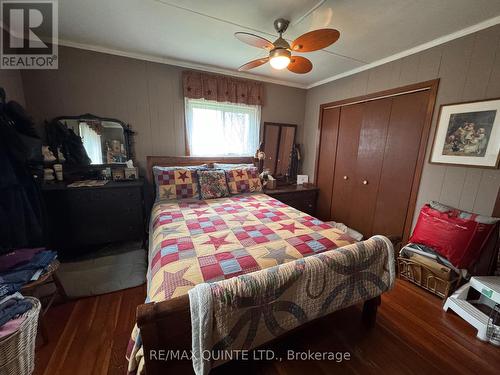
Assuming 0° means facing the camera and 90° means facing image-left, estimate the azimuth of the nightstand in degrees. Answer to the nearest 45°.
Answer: approximately 0°

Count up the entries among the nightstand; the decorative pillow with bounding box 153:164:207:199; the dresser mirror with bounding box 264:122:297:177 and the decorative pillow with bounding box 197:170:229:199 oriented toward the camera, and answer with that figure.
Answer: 4

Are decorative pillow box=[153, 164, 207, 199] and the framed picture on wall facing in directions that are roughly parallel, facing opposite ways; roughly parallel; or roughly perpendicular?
roughly perpendicular

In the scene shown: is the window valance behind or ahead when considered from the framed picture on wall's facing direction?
ahead

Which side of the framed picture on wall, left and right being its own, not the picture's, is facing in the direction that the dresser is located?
front

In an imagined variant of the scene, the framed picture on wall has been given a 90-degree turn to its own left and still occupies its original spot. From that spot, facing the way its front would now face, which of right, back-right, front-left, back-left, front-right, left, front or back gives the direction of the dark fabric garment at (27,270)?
right

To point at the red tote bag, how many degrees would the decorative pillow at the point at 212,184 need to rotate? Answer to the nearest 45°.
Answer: approximately 45° to its left

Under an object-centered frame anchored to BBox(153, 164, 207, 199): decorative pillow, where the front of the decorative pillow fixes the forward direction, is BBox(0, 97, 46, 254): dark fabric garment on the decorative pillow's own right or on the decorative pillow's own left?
on the decorative pillow's own right

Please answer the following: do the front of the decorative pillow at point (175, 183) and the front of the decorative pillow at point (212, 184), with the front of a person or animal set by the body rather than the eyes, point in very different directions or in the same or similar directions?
same or similar directions

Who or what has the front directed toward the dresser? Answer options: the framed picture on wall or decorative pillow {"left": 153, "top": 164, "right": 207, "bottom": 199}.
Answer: the framed picture on wall

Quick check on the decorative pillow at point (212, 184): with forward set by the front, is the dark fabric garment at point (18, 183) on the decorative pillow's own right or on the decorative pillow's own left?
on the decorative pillow's own right

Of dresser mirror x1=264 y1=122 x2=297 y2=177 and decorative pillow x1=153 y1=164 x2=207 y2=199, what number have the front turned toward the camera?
2

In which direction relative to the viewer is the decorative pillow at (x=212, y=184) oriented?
toward the camera

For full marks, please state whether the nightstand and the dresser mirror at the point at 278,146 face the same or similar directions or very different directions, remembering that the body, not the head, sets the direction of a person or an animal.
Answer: same or similar directions

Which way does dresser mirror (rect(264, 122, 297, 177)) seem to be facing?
toward the camera

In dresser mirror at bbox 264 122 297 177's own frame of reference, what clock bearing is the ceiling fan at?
The ceiling fan is roughly at 12 o'clock from the dresser mirror.

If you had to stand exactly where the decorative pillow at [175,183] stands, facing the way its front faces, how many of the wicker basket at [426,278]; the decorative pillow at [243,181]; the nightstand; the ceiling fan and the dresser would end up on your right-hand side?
1

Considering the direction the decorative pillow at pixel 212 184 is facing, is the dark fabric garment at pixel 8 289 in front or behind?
in front

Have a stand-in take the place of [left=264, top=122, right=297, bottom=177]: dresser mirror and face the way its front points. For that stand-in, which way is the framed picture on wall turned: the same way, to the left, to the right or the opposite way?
to the right
